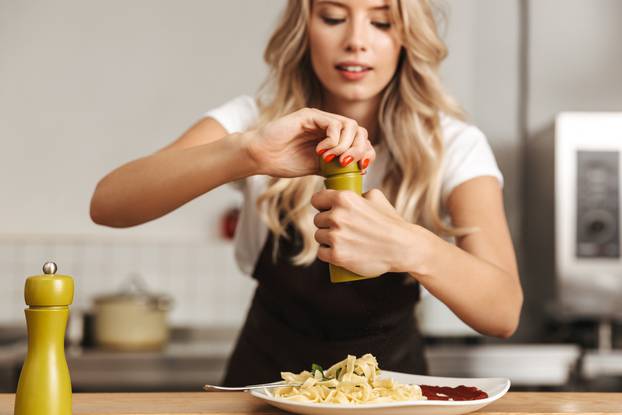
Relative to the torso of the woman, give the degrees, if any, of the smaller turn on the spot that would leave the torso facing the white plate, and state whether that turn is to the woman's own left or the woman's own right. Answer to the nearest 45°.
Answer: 0° — they already face it

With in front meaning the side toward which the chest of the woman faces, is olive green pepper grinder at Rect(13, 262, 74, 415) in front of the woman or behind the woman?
in front

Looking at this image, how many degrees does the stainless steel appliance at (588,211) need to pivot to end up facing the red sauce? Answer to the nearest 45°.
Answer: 0° — it already faces it

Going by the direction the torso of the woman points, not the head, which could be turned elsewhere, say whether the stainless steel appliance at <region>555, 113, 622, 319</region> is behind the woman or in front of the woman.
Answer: behind

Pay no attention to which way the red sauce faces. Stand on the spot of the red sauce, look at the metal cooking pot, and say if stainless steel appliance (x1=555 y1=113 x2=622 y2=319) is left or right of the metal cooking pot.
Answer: right

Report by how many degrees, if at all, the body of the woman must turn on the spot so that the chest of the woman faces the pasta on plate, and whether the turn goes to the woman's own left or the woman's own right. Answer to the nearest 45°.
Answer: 0° — they already face it

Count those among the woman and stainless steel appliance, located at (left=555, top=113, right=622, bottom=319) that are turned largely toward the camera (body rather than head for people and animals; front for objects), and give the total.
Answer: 2

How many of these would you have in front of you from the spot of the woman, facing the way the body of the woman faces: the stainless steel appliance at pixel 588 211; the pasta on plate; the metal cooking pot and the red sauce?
2

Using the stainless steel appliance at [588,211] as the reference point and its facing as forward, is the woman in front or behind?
in front

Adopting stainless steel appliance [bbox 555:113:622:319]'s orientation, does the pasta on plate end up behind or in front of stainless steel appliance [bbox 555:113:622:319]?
in front
